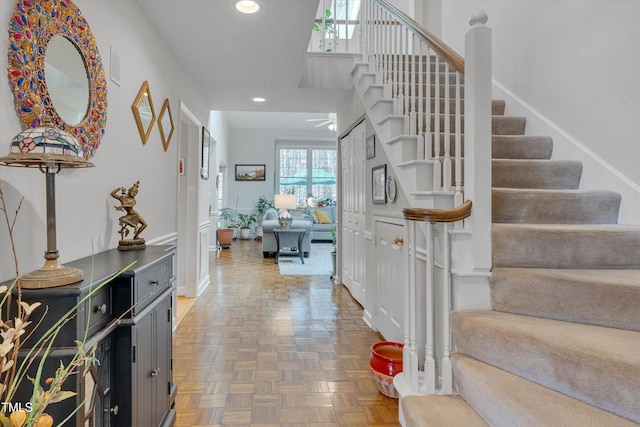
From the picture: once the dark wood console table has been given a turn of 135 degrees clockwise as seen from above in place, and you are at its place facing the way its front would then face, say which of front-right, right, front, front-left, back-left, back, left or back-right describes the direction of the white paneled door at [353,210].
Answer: back-right

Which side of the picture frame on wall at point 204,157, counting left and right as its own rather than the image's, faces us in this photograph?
right

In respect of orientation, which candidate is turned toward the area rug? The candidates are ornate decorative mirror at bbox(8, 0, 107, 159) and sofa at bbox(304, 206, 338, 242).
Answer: the sofa

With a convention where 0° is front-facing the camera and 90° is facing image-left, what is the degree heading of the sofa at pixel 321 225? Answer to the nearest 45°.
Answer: approximately 0°

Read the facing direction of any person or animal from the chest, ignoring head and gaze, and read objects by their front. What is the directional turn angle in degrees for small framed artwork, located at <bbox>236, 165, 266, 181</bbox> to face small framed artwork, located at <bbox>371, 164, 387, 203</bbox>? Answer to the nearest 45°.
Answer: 0° — it already faces it

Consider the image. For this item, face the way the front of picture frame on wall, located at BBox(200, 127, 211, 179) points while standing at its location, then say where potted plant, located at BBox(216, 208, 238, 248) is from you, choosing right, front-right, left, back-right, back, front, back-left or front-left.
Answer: left

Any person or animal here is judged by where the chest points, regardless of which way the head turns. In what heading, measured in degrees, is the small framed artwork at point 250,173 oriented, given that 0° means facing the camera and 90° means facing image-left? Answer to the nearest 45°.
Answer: approximately 0°

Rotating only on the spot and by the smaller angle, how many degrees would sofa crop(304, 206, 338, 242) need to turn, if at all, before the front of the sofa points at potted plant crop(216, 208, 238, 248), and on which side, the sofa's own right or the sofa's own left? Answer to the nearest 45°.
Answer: approximately 90° to the sofa's own right

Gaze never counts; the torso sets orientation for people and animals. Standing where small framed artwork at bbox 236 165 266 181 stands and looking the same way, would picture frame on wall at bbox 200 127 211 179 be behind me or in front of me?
in front

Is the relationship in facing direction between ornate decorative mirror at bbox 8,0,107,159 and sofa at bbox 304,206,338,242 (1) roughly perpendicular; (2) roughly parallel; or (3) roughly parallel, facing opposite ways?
roughly perpendicular
